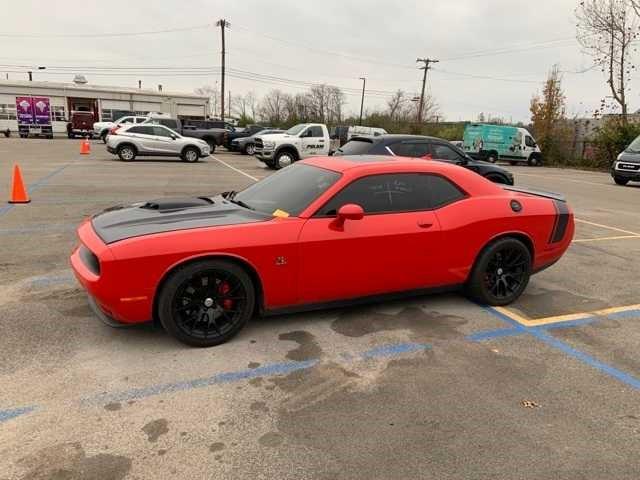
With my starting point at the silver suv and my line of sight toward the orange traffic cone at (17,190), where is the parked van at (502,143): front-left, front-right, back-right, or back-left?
back-left

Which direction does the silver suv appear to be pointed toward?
to the viewer's right

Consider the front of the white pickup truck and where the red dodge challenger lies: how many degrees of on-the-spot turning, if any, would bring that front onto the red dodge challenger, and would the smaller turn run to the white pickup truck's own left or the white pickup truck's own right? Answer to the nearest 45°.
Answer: approximately 45° to the white pickup truck's own left

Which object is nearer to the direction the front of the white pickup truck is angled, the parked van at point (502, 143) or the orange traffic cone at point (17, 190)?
the orange traffic cone

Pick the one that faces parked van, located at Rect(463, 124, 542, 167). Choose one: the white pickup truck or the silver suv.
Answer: the silver suv

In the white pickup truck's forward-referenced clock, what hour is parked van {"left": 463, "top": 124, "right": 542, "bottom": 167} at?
The parked van is roughly at 6 o'clock from the white pickup truck.

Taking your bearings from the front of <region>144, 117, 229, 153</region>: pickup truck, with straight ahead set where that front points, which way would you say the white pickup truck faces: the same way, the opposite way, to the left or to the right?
the same way

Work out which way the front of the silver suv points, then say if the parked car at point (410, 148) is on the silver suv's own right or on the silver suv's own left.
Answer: on the silver suv's own right

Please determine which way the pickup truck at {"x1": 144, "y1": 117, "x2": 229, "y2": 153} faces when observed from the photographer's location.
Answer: facing away from the viewer and to the left of the viewer
